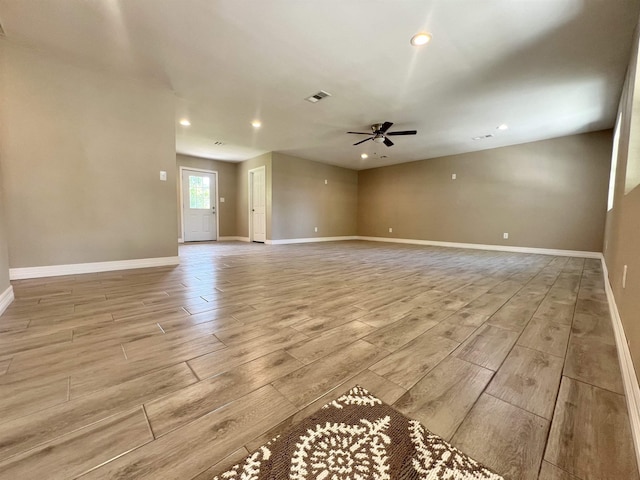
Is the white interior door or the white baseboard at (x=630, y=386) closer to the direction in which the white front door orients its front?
the white baseboard

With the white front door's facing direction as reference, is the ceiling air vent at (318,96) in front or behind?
in front

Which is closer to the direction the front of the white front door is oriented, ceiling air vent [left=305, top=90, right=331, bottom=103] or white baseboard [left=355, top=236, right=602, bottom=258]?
the ceiling air vent

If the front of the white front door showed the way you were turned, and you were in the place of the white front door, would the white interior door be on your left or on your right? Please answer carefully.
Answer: on your left

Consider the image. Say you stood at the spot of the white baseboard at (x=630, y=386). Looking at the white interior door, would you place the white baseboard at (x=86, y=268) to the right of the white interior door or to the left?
left

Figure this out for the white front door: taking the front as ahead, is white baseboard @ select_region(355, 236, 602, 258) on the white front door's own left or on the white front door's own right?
on the white front door's own left

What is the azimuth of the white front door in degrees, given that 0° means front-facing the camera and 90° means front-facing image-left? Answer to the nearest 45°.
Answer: approximately 0°

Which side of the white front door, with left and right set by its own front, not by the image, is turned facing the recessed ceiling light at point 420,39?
front
